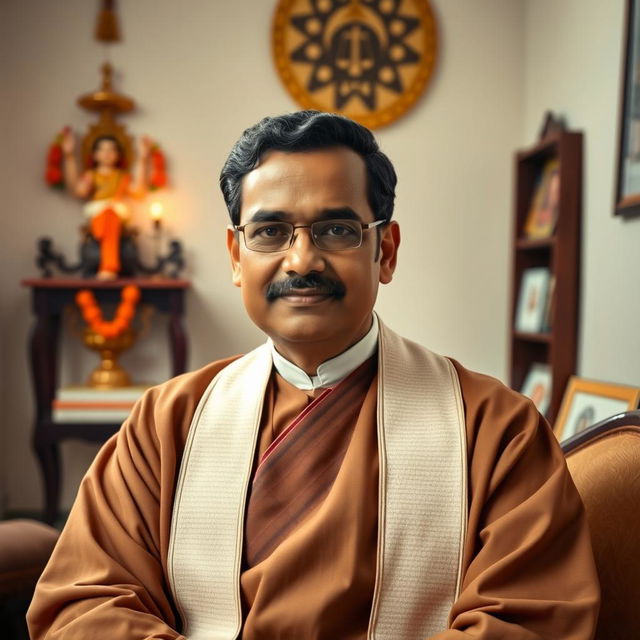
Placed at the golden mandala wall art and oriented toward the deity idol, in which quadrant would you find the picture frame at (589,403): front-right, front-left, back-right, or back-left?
back-left

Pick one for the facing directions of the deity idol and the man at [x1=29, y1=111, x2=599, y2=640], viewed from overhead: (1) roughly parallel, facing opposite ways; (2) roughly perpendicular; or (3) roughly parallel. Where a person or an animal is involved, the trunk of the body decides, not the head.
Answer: roughly parallel

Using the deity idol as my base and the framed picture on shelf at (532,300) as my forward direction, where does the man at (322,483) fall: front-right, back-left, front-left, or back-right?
front-right

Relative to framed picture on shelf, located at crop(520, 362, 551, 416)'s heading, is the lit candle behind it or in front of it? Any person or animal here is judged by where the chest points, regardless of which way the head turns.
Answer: in front

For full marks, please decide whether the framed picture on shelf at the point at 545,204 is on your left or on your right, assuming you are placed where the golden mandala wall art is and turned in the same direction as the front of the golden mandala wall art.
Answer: on your left

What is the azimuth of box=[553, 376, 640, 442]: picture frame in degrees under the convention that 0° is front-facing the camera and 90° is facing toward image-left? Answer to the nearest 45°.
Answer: approximately 45°

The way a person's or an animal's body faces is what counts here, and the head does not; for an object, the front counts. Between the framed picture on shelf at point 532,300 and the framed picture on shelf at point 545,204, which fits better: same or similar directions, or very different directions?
same or similar directions

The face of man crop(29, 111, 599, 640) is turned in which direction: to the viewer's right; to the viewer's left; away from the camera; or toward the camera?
toward the camera

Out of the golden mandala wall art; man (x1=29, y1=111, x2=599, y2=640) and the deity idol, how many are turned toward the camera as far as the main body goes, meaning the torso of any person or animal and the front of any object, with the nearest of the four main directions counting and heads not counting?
3

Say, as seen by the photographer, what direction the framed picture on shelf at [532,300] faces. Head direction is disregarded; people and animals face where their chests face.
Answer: facing the viewer and to the left of the viewer

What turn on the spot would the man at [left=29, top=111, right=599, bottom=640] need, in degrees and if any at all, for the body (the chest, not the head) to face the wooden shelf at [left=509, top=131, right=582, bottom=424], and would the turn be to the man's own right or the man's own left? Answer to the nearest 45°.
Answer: approximately 135° to the man's own left

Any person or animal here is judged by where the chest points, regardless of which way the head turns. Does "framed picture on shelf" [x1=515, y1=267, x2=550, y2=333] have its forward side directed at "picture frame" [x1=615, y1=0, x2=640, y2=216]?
no

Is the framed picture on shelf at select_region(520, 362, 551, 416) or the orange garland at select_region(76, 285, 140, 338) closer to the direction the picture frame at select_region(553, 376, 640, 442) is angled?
the orange garland

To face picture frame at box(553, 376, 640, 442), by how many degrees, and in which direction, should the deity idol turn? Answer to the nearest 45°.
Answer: approximately 45° to its left

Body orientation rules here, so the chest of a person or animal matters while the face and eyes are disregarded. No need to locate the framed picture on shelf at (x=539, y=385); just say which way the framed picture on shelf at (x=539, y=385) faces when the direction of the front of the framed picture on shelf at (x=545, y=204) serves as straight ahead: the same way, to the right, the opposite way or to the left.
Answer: the same way

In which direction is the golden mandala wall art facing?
toward the camera

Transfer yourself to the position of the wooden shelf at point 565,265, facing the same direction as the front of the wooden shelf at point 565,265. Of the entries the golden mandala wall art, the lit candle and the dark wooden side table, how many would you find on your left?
0

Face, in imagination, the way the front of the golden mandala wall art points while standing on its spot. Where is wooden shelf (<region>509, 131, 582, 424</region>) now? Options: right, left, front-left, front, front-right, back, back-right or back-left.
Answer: front-left

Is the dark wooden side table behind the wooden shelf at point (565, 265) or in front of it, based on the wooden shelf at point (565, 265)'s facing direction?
in front
